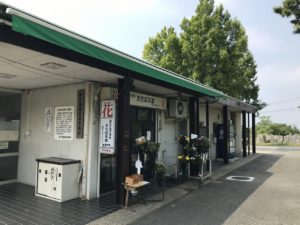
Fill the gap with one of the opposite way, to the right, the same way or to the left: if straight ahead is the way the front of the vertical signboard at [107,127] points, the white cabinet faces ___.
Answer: the same way

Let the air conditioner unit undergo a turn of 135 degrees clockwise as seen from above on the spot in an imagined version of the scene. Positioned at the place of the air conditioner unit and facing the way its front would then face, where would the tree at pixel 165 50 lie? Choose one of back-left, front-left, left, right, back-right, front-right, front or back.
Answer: right

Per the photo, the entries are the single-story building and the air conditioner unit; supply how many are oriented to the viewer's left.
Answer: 0

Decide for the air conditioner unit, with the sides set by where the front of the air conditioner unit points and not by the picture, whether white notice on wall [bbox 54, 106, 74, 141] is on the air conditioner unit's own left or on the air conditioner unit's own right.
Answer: on the air conditioner unit's own right

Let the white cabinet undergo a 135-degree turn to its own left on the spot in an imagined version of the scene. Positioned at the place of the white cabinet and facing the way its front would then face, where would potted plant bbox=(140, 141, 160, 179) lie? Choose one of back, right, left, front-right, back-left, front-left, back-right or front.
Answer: front

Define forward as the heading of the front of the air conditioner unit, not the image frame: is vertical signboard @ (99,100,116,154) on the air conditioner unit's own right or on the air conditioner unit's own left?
on the air conditioner unit's own right

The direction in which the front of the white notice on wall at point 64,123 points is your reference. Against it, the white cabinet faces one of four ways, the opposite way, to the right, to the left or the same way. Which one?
the same way

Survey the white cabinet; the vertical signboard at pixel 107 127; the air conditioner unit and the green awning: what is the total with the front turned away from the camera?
0

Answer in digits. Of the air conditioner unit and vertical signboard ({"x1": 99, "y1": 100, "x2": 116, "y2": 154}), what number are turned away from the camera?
0

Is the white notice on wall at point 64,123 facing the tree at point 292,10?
no

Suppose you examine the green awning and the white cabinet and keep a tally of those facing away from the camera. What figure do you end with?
0

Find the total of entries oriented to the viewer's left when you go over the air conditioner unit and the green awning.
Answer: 0

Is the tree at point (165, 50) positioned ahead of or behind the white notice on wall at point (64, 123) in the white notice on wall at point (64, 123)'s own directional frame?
behind

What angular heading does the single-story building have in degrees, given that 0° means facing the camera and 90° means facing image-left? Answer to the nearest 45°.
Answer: approximately 315°

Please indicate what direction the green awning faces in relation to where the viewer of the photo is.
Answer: facing the viewer and to the right of the viewer

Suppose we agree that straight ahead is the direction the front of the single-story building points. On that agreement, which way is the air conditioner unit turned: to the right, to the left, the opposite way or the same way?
the same way

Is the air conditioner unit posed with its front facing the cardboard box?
no

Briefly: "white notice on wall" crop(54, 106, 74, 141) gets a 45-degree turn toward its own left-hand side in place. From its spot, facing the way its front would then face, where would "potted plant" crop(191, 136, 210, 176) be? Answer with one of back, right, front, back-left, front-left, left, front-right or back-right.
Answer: left
